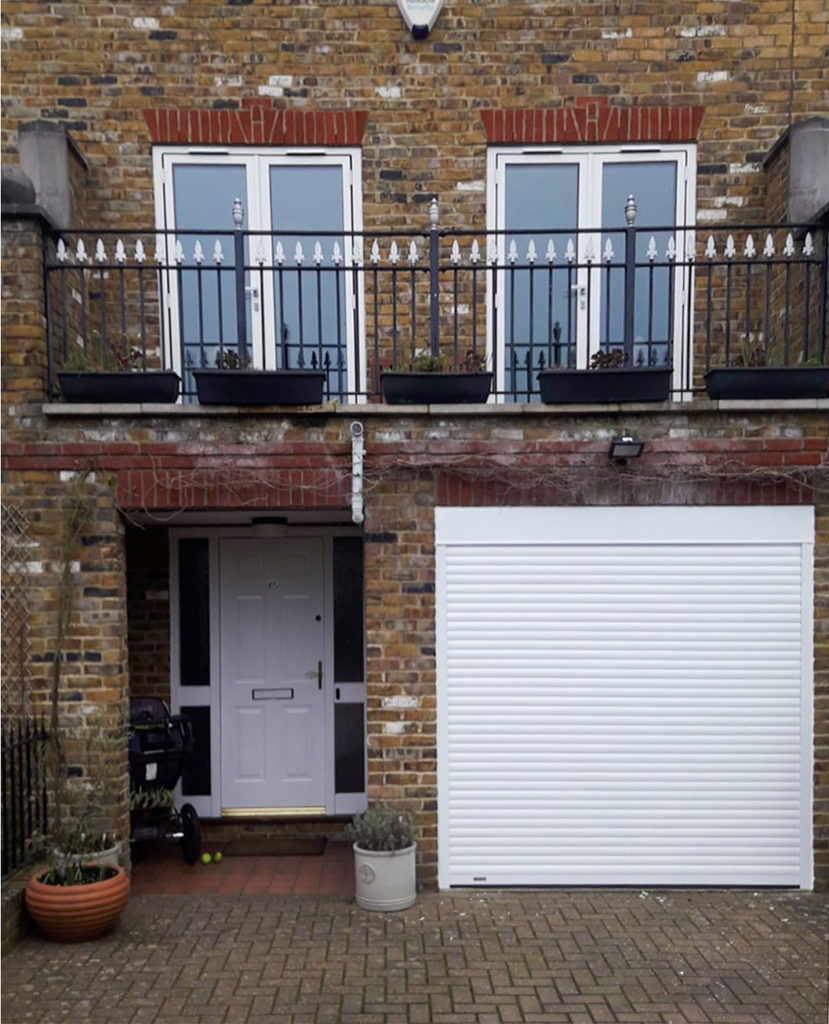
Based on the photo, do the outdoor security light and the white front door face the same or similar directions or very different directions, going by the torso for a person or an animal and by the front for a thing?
same or similar directions

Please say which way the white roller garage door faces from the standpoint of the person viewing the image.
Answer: facing the viewer

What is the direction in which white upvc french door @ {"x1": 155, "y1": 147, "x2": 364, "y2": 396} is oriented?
toward the camera

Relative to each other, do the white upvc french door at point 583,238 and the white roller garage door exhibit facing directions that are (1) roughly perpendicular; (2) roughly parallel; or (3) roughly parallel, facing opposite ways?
roughly parallel

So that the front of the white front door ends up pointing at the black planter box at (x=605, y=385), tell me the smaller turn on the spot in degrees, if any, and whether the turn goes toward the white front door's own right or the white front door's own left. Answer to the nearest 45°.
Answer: approximately 45° to the white front door's own left

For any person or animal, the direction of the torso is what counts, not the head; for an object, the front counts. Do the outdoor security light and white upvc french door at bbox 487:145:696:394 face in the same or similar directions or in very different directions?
same or similar directions

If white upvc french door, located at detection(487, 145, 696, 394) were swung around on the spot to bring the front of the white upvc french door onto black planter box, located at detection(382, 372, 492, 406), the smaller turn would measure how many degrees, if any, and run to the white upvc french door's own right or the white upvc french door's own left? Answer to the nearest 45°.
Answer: approximately 45° to the white upvc french door's own right

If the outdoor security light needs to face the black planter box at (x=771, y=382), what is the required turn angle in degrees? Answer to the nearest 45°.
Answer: approximately 90° to its left

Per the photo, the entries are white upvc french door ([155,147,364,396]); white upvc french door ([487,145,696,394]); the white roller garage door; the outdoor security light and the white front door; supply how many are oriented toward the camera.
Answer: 5

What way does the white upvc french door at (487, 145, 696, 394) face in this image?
toward the camera

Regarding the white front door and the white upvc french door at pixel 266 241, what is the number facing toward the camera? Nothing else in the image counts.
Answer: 2

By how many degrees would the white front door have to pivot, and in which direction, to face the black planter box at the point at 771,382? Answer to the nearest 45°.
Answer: approximately 45° to its left

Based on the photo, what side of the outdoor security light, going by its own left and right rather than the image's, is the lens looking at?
front
